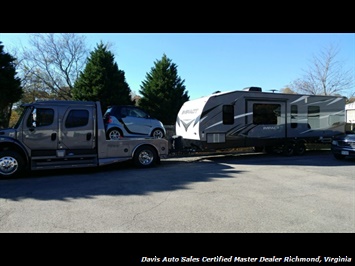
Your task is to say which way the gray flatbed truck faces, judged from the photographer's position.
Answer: facing to the left of the viewer

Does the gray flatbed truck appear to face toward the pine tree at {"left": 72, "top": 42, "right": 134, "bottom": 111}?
no

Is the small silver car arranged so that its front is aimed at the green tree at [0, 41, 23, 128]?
no

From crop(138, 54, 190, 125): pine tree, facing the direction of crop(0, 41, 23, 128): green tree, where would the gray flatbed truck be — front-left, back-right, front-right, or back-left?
front-left

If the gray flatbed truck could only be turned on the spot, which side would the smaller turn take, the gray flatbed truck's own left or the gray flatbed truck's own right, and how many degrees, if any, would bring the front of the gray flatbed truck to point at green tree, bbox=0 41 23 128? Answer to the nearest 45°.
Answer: approximately 90° to the gray flatbed truck's own right

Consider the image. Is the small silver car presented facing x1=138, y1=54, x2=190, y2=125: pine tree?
no
